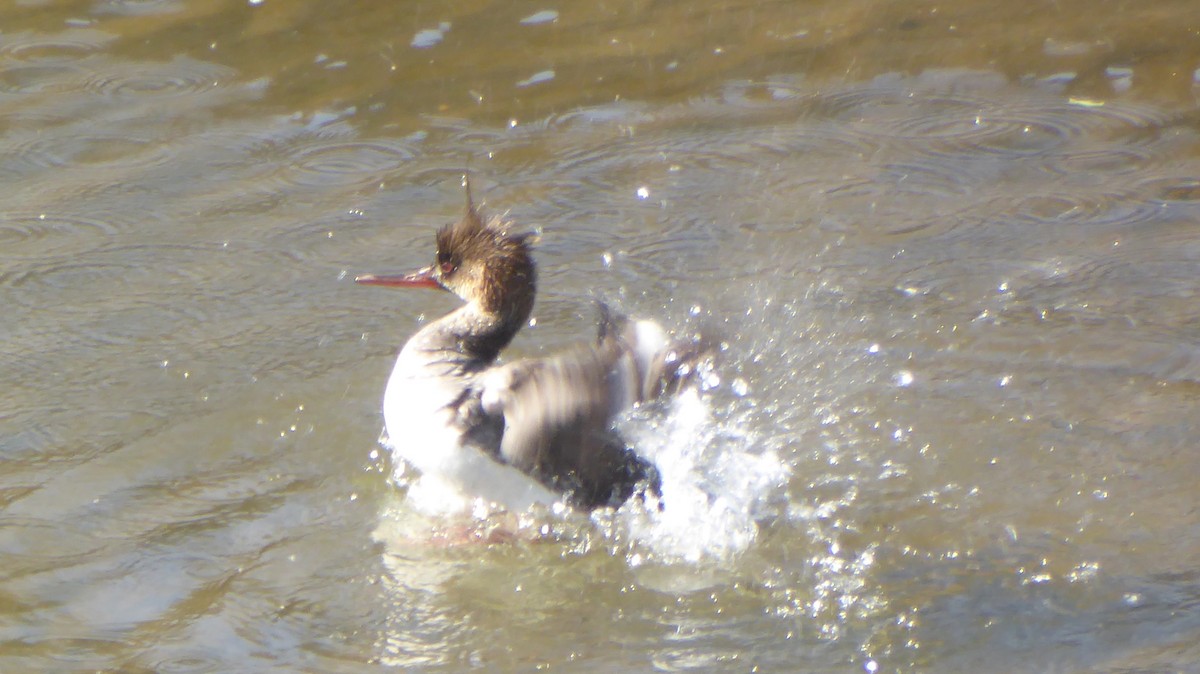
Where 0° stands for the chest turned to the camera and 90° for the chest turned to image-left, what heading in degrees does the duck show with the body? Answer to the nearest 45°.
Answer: approximately 90°

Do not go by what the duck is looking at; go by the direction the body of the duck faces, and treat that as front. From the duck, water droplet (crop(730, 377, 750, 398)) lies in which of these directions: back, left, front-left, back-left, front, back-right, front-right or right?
back-right

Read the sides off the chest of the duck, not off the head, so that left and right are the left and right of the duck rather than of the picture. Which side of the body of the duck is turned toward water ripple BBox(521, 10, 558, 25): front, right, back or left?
right
